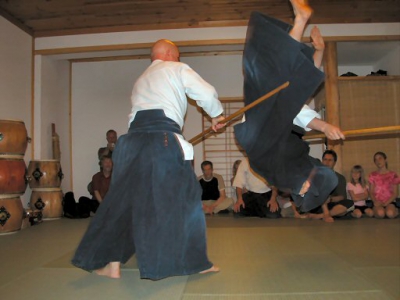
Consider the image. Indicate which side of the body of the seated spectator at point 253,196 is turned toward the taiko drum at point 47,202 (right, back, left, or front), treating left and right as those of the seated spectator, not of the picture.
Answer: right

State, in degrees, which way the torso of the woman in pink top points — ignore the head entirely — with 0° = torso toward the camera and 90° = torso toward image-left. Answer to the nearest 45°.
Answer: approximately 0°

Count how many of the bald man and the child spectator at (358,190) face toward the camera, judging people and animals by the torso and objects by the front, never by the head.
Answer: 1

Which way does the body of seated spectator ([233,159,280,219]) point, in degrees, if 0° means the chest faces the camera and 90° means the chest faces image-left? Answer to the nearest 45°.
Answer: approximately 0°

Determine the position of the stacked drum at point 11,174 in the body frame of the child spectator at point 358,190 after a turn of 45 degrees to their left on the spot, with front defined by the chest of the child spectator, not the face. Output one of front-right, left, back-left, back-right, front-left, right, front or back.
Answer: right

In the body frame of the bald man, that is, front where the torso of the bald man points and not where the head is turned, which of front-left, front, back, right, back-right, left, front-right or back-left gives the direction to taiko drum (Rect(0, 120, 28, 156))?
left
